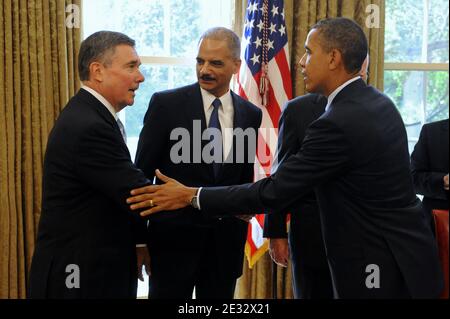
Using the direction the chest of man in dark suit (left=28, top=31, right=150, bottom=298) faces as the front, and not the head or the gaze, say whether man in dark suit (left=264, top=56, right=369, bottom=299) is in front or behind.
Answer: in front

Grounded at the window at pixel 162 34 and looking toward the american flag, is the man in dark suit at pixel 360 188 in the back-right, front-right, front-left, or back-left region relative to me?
front-right

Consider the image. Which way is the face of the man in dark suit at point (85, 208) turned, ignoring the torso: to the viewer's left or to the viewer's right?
to the viewer's right

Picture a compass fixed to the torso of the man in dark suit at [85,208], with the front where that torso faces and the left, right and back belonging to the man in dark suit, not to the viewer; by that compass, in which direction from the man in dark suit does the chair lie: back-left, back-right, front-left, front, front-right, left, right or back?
front-right

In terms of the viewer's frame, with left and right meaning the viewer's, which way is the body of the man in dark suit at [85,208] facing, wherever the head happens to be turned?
facing to the right of the viewer

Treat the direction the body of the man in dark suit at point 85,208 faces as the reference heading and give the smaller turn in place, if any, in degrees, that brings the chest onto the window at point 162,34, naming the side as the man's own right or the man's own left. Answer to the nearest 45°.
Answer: approximately 90° to the man's own left

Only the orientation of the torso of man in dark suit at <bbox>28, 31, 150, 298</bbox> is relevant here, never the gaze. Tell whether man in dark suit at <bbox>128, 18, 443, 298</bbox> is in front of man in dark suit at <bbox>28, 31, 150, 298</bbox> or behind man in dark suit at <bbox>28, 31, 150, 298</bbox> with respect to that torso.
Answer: in front

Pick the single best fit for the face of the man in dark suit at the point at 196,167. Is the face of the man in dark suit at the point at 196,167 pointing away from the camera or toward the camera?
toward the camera

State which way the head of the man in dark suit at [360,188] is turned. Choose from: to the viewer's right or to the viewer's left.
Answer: to the viewer's left

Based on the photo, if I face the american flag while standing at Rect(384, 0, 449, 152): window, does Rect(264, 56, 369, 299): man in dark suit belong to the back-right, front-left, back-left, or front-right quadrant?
front-left

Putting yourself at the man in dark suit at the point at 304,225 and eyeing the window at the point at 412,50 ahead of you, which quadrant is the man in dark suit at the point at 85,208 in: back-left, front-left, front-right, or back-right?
back-left
